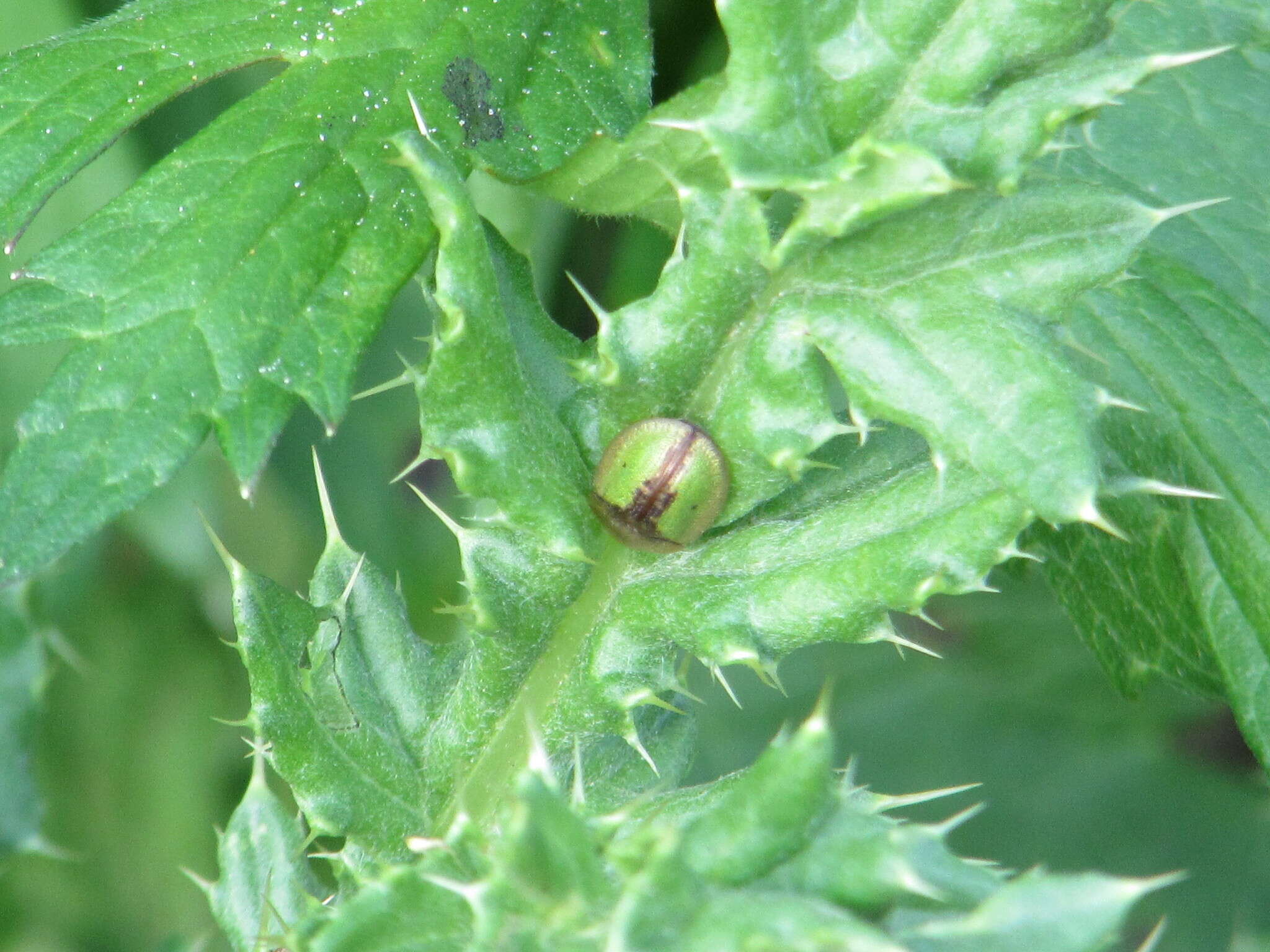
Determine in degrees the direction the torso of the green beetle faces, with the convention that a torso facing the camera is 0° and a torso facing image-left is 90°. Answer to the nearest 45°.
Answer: approximately 45°
